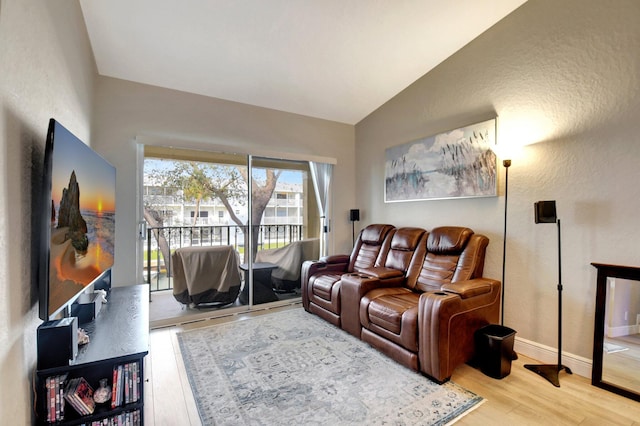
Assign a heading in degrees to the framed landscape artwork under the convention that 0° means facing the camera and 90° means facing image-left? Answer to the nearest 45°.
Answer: approximately 45°

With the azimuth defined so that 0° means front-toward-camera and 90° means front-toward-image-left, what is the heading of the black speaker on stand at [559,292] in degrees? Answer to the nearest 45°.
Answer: approximately 45°

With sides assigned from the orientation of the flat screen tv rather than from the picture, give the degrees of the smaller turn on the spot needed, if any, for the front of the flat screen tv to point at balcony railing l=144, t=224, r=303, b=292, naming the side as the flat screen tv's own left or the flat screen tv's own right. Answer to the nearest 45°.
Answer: approximately 90° to the flat screen tv's own left

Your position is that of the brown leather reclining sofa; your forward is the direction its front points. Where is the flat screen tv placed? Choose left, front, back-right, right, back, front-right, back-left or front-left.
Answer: front

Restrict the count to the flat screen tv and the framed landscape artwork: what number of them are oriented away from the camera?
0

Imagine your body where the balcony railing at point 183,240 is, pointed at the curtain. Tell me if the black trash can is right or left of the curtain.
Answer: right

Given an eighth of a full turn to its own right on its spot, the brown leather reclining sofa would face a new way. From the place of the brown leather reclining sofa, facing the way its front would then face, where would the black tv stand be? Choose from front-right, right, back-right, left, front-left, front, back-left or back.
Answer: front-left

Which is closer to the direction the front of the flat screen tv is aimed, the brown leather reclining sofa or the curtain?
the brown leather reclining sofa

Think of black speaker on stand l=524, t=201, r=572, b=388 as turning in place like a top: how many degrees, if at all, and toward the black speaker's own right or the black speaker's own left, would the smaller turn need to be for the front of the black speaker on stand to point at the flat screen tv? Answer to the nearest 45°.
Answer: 0° — it already faces it

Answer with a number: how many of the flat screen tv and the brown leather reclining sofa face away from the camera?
0

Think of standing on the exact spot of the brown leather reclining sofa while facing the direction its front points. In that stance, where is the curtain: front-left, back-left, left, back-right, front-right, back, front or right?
right

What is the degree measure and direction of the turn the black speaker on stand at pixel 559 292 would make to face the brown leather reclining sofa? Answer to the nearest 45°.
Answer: approximately 45° to its right

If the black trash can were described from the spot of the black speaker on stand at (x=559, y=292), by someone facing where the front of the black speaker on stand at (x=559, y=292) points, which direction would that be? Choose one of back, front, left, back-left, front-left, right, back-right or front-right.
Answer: front

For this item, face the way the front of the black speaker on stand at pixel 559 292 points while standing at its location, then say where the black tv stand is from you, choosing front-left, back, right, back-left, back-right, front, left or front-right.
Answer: front

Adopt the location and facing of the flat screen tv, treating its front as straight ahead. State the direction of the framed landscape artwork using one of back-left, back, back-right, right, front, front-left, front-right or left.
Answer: front-left
